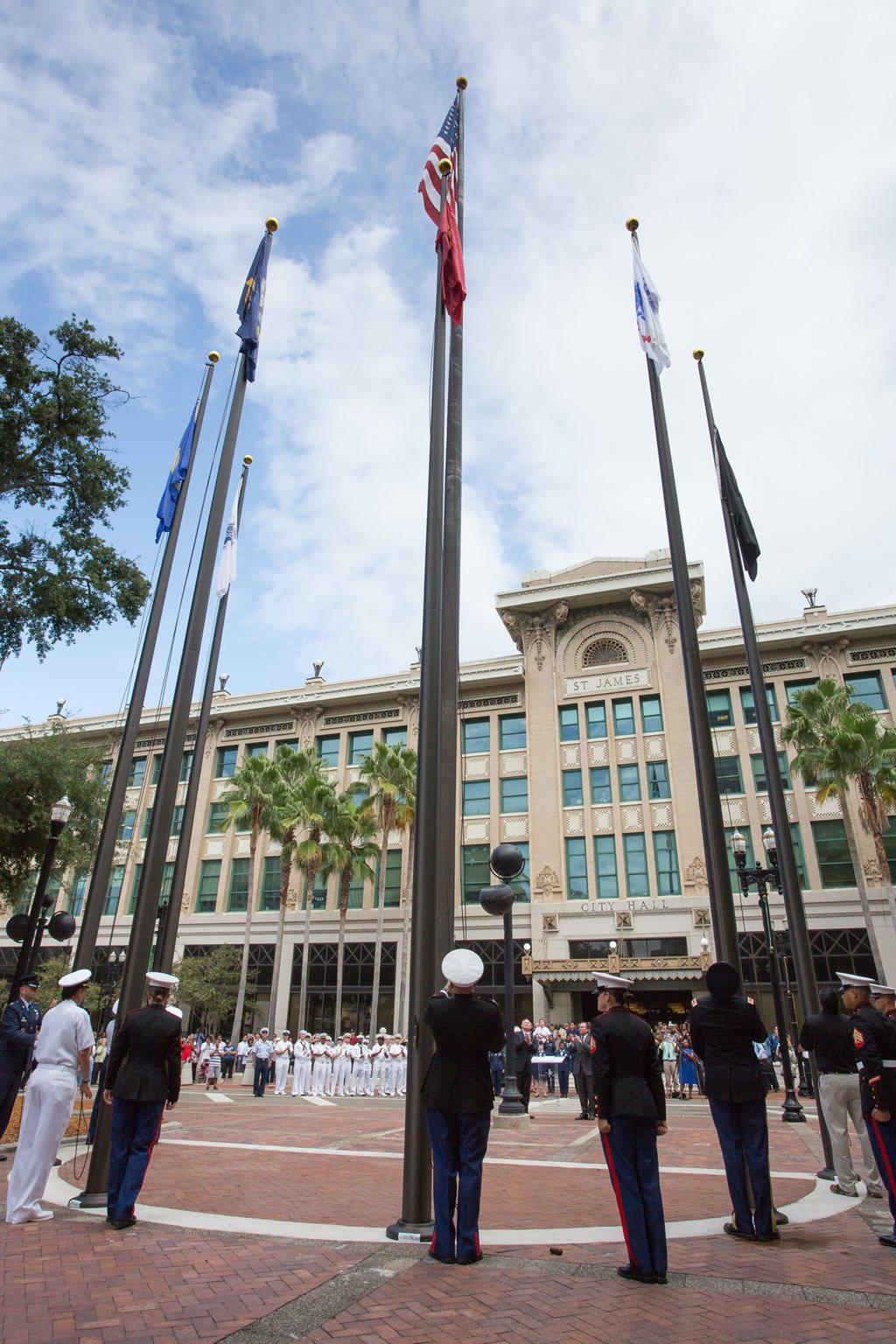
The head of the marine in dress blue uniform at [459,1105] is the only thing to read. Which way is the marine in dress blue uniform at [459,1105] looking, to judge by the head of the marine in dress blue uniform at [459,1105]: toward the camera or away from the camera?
away from the camera

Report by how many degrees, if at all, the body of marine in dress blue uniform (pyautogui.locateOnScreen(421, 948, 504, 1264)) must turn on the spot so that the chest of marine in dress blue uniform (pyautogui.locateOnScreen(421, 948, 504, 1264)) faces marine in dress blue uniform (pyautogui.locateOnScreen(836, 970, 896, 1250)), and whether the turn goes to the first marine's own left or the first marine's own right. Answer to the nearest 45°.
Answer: approximately 90° to the first marine's own right

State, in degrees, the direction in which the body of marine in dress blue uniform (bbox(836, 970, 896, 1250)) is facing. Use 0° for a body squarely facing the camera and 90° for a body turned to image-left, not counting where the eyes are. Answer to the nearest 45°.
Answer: approximately 90°

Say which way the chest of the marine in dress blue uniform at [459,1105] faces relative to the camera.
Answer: away from the camera

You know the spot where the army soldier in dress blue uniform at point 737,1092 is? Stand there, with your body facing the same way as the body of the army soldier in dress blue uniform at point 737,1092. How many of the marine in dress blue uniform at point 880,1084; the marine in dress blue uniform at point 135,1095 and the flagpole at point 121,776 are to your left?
2

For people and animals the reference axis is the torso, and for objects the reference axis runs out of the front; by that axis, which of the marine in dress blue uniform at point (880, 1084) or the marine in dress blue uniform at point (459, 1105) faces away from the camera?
the marine in dress blue uniform at point (459, 1105)

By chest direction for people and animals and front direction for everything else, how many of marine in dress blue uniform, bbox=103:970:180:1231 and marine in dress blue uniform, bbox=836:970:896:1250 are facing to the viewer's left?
1

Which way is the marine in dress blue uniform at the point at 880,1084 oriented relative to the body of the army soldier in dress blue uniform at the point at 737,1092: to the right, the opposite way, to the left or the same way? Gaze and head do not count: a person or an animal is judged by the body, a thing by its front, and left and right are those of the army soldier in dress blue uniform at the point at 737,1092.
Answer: to the left

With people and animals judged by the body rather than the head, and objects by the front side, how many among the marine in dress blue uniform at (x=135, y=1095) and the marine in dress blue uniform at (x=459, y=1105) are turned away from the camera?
2

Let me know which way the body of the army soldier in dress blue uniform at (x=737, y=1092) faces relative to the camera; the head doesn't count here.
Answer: away from the camera

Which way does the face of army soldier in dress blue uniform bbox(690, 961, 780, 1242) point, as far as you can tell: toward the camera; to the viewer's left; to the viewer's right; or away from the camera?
away from the camera

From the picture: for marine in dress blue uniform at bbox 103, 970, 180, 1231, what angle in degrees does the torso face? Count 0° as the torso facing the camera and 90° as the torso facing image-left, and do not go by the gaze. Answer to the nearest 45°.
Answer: approximately 180°
